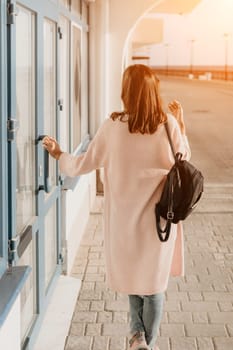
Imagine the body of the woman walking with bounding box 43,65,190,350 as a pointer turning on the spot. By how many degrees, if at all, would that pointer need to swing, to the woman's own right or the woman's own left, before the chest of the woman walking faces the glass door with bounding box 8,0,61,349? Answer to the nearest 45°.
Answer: approximately 45° to the woman's own left

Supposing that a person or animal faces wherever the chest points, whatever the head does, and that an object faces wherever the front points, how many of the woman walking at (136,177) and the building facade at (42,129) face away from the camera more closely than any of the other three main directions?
1

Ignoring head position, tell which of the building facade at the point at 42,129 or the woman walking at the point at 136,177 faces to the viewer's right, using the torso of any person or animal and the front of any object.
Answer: the building facade

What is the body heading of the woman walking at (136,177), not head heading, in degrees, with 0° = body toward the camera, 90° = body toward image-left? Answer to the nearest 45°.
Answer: approximately 180°

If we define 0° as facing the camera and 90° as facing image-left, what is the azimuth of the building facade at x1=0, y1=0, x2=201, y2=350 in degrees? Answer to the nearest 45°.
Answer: approximately 270°

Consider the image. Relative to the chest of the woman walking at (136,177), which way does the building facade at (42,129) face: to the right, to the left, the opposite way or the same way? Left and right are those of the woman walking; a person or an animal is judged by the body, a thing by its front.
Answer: to the right
